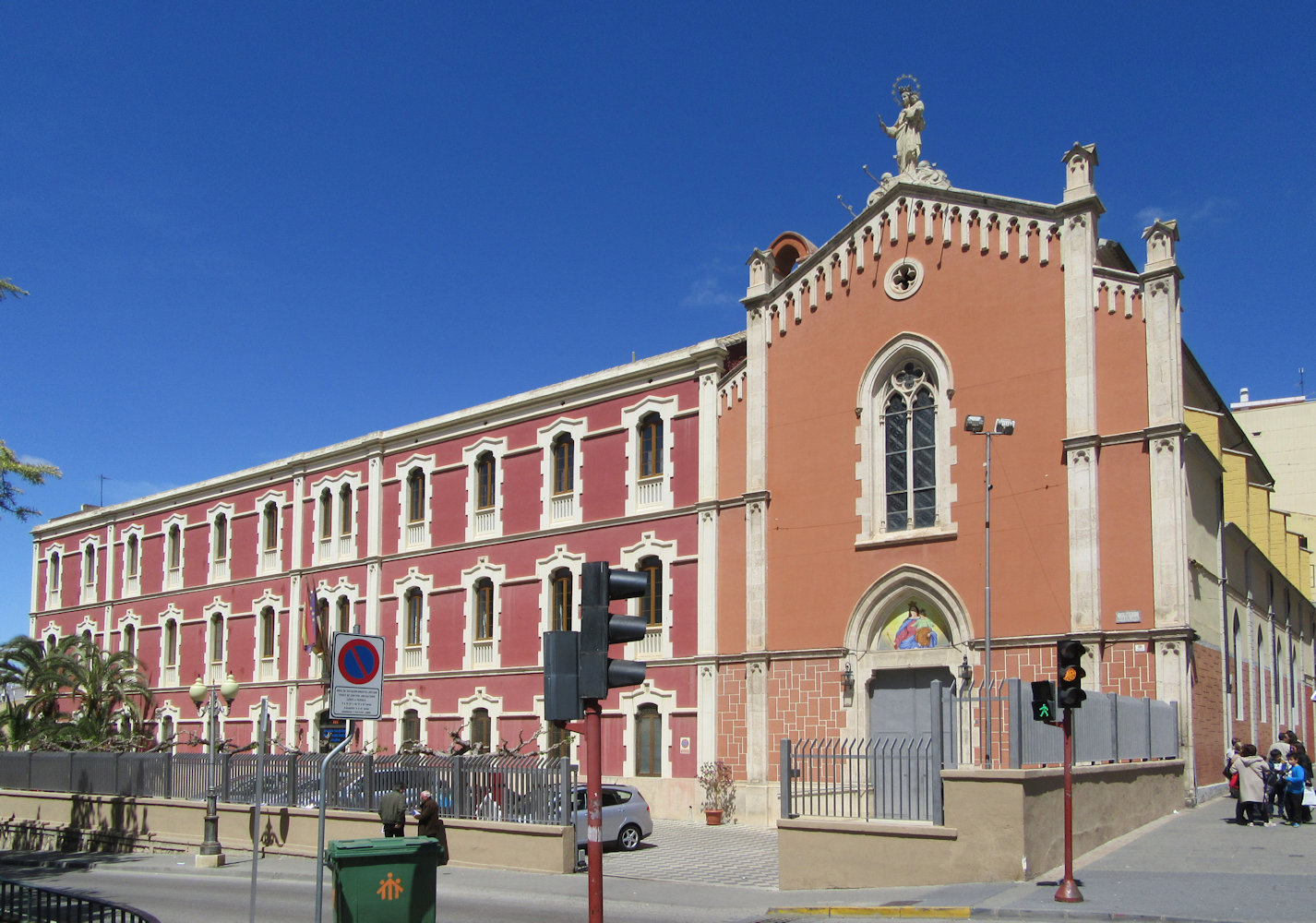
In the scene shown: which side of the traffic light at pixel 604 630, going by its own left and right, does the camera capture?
right

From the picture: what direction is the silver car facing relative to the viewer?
to the viewer's left

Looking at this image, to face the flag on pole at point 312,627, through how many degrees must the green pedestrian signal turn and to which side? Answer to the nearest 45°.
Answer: approximately 135° to its right

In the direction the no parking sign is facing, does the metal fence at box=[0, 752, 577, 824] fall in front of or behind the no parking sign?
behind

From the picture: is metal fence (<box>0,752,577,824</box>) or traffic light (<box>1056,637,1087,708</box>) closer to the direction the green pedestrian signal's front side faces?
the traffic light

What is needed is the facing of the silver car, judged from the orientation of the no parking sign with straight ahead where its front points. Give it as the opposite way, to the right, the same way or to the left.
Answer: to the right

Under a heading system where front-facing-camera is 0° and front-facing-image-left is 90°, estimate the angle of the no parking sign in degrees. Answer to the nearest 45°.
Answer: approximately 0°

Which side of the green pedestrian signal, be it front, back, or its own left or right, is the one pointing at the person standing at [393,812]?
right

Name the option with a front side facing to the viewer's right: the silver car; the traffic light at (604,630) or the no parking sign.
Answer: the traffic light

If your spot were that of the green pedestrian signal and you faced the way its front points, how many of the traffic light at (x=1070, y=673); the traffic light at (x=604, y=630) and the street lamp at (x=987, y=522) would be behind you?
1

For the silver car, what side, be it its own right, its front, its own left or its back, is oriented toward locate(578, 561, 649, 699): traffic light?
left
